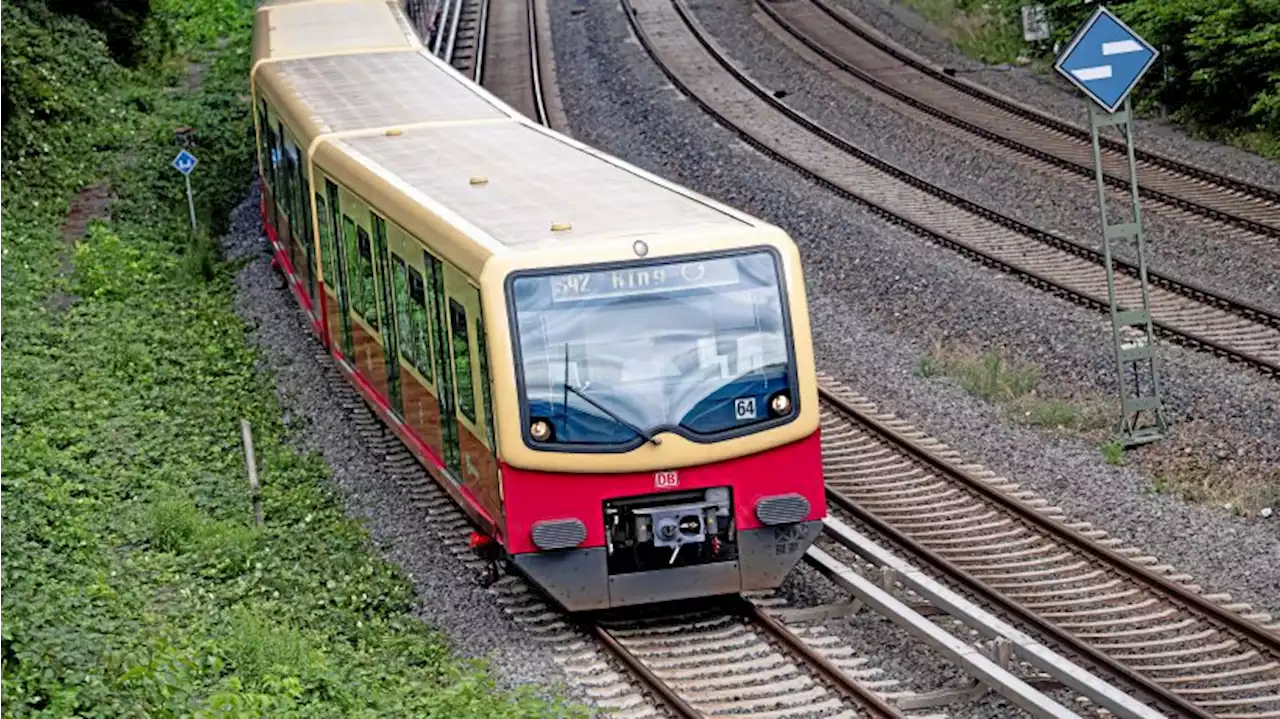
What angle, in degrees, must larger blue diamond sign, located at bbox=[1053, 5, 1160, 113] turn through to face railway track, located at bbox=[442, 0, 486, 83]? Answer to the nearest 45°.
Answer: approximately 135° to its right

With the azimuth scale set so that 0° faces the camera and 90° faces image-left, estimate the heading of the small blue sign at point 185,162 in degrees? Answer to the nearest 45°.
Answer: approximately 0°

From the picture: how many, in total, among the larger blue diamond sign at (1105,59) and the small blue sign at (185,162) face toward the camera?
2

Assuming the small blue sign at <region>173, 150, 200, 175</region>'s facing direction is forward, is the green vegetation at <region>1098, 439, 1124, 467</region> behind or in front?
in front

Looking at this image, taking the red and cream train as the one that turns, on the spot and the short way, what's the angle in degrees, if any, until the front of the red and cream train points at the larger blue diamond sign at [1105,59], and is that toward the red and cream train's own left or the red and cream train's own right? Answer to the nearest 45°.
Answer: approximately 90° to the red and cream train's own left

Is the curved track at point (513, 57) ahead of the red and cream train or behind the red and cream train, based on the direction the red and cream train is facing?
behind

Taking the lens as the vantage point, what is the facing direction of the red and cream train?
facing the viewer and to the right of the viewer

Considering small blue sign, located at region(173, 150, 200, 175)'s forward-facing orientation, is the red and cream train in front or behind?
in front

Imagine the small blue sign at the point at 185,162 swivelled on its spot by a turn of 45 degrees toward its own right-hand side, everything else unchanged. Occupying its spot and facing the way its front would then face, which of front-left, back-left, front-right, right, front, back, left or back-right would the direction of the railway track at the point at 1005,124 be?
back-left

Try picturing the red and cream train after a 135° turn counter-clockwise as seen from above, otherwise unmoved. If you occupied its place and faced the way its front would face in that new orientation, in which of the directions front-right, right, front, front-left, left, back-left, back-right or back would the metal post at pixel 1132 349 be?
front-right

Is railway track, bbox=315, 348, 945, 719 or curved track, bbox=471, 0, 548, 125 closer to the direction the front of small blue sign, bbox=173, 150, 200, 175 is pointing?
the railway track

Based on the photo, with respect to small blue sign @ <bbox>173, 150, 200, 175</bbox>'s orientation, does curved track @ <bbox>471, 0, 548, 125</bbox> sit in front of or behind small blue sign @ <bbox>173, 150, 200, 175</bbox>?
behind

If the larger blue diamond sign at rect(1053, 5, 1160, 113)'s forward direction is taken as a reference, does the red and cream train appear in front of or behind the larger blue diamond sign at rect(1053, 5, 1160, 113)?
in front

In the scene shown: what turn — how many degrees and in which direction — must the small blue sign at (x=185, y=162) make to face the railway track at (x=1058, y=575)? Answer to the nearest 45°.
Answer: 0° — it already faces it
